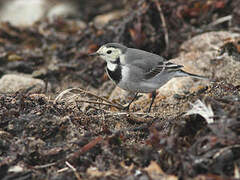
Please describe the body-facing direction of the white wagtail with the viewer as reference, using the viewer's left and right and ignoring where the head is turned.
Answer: facing to the left of the viewer
